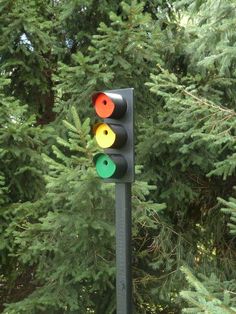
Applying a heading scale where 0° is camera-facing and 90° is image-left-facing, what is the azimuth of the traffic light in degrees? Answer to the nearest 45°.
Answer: approximately 45°
